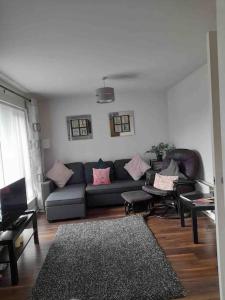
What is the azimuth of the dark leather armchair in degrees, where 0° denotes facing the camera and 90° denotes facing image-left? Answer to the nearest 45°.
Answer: approximately 45°

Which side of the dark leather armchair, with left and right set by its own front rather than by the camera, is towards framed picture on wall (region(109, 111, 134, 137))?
right

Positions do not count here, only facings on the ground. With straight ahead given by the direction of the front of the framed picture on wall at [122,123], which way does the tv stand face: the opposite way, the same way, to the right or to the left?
to the left

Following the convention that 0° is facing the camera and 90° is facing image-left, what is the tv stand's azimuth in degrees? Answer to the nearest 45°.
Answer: approximately 315°

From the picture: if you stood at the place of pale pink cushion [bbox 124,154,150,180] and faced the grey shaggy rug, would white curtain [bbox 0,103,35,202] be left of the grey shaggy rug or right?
right

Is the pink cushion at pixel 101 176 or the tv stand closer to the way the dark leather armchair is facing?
the tv stand

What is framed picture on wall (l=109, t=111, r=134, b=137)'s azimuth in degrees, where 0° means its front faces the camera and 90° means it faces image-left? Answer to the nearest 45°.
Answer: approximately 0°
